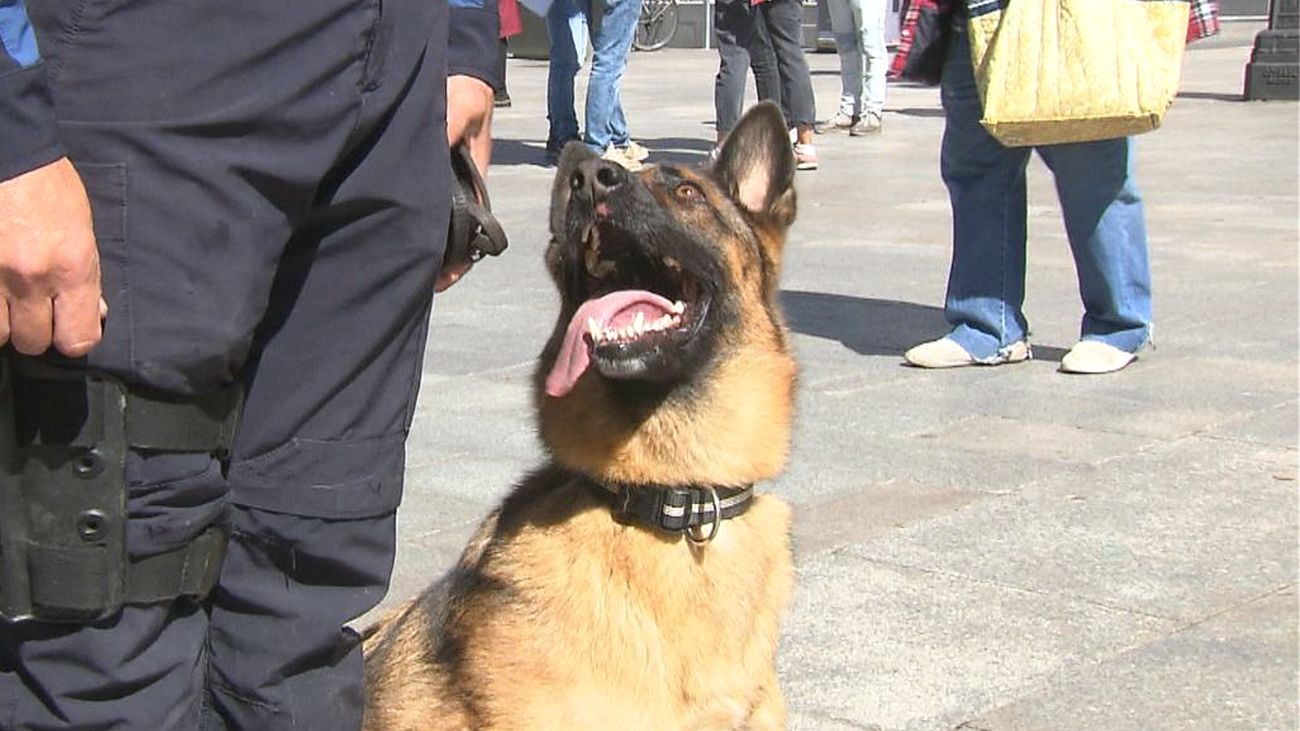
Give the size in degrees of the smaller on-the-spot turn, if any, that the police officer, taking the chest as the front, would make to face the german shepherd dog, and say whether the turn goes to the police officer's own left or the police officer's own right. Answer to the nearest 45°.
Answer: approximately 90° to the police officer's own left

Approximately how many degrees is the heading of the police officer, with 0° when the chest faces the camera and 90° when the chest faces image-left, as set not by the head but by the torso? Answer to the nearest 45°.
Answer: approximately 315°

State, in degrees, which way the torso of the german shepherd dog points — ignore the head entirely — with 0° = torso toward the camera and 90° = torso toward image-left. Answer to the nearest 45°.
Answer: approximately 315°

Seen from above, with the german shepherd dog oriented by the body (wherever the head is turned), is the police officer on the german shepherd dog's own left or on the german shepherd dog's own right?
on the german shepherd dog's own right
